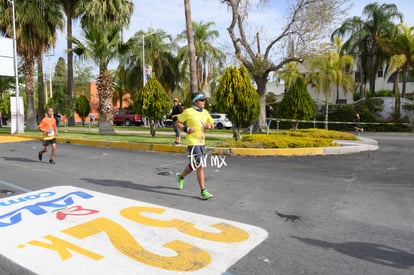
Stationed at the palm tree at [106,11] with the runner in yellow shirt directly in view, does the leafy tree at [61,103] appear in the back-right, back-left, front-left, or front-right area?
back-right

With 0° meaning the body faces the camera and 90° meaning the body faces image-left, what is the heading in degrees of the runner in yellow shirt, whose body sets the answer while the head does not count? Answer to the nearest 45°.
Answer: approximately 315°

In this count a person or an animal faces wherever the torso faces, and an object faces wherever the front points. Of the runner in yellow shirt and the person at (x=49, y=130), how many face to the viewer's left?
0

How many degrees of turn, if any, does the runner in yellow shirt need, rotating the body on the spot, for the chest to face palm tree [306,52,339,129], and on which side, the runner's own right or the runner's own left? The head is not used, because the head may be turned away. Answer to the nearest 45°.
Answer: approximately 90° to the runner's own left

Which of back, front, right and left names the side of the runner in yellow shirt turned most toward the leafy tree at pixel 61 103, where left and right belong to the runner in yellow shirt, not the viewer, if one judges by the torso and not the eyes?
back

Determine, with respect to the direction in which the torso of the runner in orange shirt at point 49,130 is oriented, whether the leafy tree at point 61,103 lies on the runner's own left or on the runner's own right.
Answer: on the runner's own left

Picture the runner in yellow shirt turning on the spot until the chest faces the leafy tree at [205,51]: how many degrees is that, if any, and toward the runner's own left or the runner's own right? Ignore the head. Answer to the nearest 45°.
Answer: approximately 135° to the runner's own left

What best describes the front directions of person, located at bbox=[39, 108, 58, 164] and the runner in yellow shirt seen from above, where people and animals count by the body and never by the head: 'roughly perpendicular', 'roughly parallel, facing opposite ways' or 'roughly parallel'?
roughly parallel
